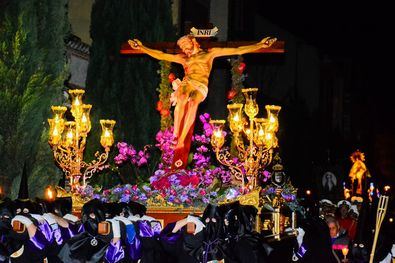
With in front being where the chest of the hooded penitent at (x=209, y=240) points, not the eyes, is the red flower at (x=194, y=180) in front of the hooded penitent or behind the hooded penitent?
behind

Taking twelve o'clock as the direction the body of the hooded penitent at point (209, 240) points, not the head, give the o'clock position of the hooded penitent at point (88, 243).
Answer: the hooded penitent at point (88, 243) is roughly at 3 o'clock from the hooded penitent at point (209, 240).

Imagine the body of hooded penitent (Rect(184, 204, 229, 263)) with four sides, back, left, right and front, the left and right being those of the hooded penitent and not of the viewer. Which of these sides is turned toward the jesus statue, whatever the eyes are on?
back

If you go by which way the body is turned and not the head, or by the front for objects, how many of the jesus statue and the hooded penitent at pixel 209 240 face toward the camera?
2

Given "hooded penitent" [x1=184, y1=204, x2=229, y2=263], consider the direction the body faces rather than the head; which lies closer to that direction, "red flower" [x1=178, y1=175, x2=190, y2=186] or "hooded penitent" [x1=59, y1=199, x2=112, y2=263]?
the hooded penitent

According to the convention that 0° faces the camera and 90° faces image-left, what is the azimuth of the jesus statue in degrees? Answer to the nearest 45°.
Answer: approximately 0°

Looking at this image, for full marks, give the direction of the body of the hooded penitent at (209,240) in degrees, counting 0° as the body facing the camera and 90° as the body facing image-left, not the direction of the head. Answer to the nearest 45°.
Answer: approximately 0°

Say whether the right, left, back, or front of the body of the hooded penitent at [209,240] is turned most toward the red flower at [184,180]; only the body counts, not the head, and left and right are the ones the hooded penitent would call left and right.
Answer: back
